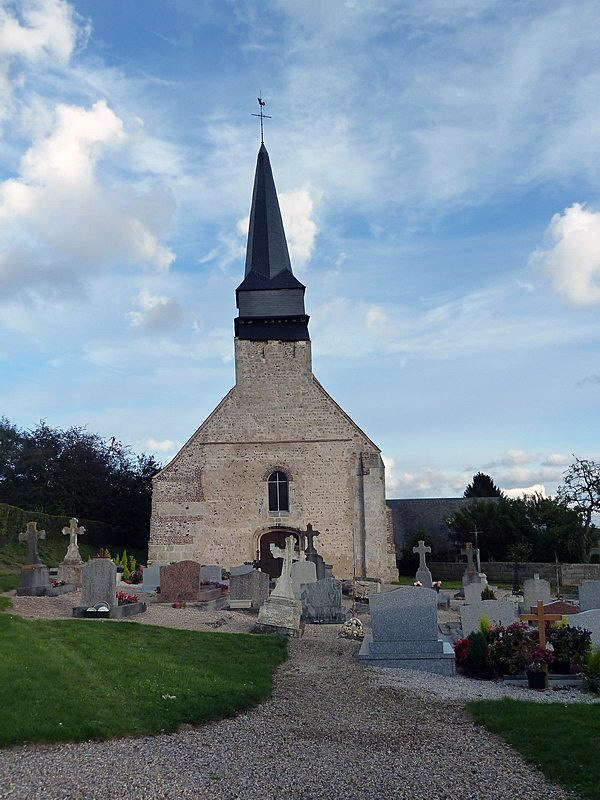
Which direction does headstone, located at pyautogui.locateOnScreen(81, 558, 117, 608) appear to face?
toward the camera

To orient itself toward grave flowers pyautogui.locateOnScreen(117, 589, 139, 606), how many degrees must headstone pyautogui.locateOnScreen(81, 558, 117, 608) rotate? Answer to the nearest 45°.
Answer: approximately 135° to its left

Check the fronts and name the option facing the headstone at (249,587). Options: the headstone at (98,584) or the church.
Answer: the church

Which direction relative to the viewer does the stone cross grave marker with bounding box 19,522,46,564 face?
toward the camera

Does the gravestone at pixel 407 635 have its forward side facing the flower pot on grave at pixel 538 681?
no

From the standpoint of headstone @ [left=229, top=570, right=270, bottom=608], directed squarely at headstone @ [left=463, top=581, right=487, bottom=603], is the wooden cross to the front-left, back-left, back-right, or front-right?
front-right
